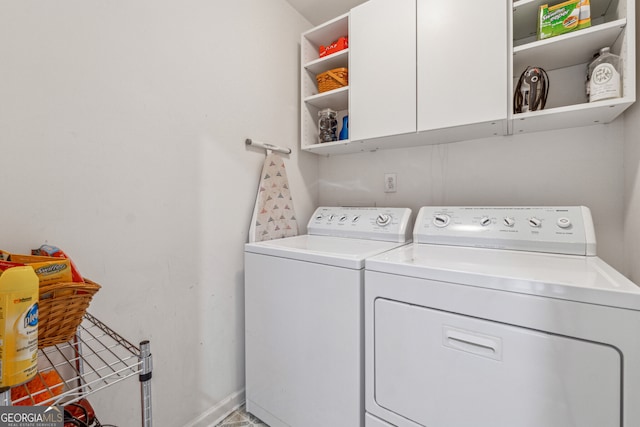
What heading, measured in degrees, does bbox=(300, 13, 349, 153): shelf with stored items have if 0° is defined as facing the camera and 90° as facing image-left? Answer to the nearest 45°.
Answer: approximately 45°

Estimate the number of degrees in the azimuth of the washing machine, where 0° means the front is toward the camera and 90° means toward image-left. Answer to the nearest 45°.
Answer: approximately 45°

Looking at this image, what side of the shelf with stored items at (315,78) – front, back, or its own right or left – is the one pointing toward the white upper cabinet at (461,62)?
left
